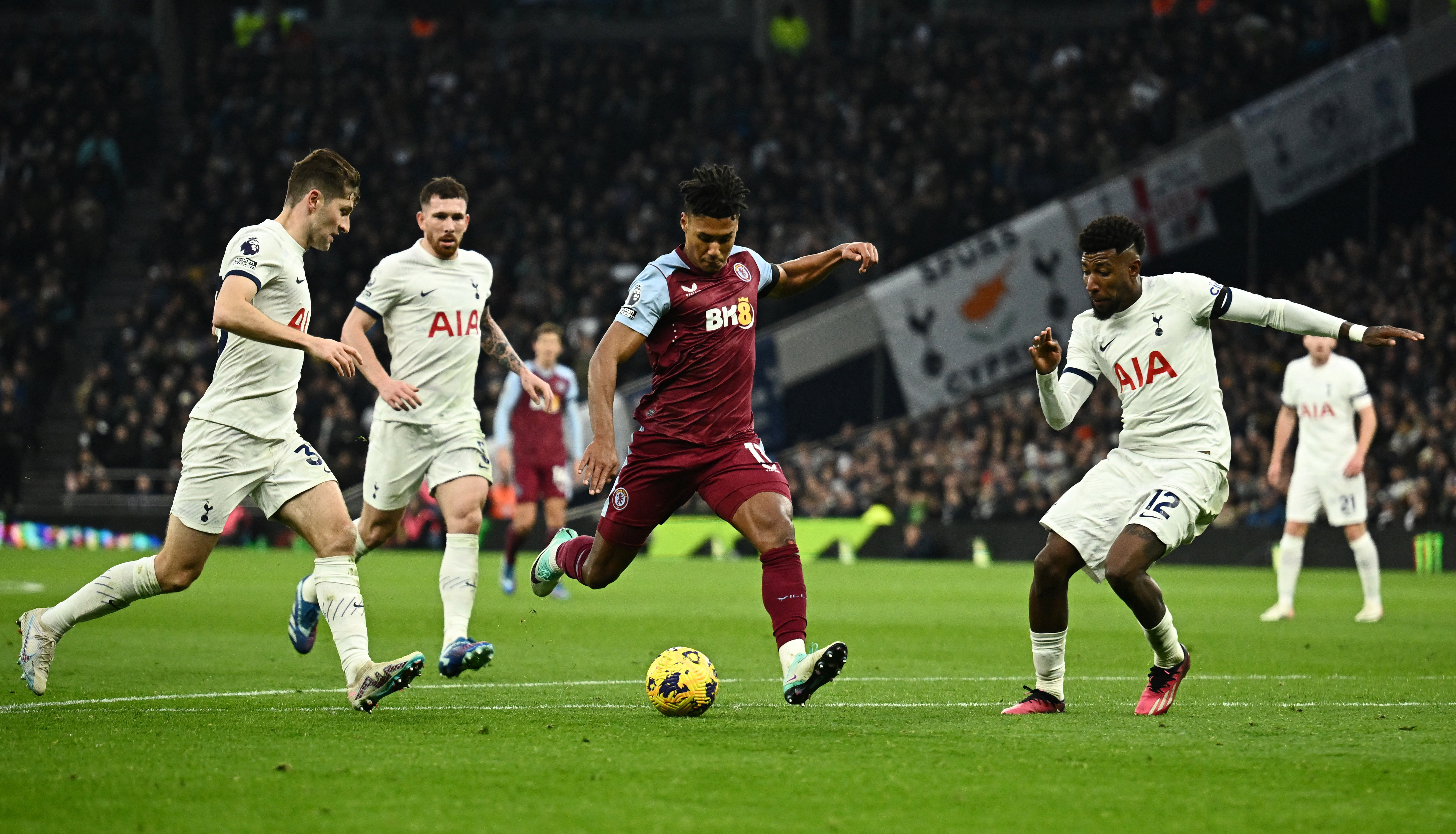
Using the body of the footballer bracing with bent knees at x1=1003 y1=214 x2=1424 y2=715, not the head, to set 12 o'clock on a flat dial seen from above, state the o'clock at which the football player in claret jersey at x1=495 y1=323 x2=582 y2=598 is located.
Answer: The football player in claret jersey is roughly at 3 o'clock from the footballer bracing with bent knees.

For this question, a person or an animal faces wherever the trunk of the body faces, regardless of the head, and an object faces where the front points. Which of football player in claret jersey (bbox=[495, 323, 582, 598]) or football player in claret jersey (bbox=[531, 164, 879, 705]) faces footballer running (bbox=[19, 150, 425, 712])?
football player in claret jersey (bbox=[495, 323, 582, 598])

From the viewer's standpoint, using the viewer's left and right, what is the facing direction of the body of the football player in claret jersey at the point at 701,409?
facing the viewer and to the right of the viewer

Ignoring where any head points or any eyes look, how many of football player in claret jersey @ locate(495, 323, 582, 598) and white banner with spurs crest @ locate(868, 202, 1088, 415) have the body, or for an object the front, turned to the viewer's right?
0

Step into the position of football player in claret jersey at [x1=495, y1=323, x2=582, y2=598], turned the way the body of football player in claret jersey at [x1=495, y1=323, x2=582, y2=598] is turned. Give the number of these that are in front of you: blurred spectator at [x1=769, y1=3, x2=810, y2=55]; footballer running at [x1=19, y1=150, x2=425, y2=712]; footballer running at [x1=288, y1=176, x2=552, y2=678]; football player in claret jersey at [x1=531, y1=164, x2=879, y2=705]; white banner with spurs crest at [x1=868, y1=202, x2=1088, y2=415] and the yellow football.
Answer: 4

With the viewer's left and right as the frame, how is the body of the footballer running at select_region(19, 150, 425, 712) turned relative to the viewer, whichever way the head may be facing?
facing to the right of the viewer

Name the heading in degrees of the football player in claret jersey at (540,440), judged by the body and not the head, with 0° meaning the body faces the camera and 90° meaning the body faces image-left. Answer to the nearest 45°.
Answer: approximately 0°

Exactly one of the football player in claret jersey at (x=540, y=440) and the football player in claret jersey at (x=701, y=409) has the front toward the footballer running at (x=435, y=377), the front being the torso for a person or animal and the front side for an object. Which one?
the football player in claret jersey at (x=540, y=440)

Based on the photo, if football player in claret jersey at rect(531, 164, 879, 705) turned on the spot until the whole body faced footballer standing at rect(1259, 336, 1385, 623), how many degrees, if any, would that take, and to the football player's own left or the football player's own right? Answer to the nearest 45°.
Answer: approximately 90° to the football player's own left

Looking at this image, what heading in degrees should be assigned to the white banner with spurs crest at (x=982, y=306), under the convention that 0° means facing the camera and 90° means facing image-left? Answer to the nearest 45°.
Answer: approximately 0°

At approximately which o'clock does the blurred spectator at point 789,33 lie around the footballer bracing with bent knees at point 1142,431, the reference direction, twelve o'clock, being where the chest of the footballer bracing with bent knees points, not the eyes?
The blurred spectator is roughly at 4 o'clock from the footballer bracing with bent knees.
